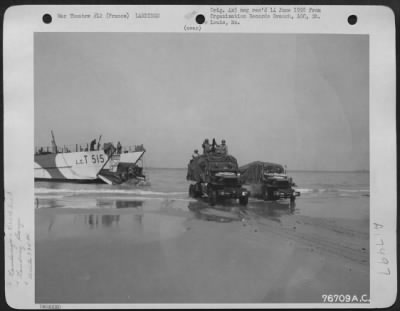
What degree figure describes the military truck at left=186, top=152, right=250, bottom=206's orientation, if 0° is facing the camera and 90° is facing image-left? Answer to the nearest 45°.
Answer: approximately 315°

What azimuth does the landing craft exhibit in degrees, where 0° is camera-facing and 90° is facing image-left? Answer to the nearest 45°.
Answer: approximately 315°
